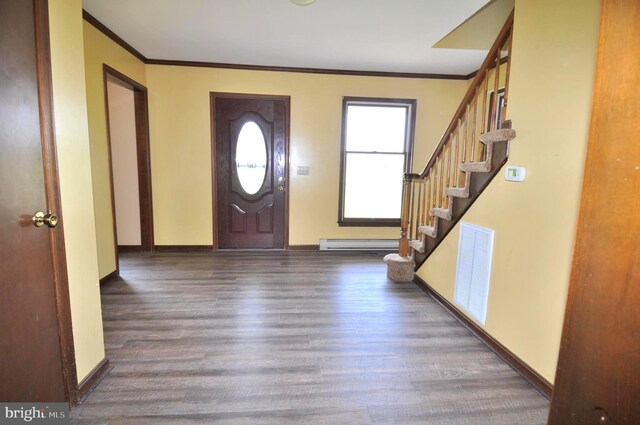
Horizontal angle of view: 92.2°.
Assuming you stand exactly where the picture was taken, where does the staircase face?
facing away from the viewer and to the left of the viewer

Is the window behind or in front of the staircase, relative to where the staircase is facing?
in front

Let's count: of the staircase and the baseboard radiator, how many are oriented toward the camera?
1

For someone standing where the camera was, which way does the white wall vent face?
facing the viewer and to the left of the viewer

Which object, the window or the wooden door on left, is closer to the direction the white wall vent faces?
the wooden door on left

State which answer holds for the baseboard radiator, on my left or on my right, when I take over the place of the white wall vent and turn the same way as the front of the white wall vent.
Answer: on my right

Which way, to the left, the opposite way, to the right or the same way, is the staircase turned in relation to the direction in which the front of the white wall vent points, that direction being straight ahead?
to the right

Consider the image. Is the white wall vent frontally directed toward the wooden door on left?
yes

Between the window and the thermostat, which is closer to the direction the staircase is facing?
the window

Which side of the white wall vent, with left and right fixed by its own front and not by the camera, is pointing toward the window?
right

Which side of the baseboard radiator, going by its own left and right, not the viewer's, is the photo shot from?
front

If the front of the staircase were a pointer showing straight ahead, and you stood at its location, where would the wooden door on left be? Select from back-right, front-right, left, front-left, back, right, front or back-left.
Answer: left

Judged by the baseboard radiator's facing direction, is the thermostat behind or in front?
in front

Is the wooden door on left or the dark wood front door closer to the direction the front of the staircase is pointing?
the dark wood front door

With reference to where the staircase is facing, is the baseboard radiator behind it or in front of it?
in front
